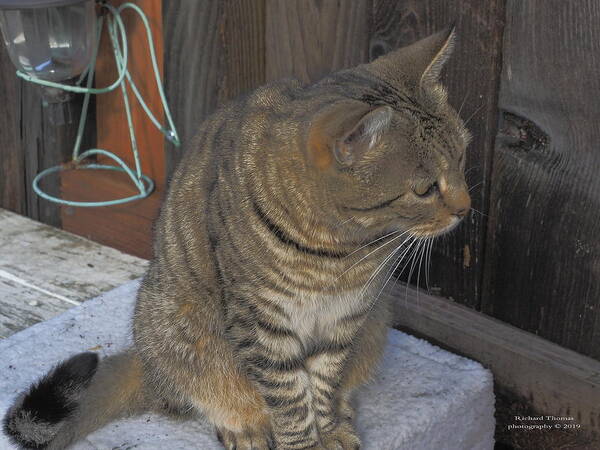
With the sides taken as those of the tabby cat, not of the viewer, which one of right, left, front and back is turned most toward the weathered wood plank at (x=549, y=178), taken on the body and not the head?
left

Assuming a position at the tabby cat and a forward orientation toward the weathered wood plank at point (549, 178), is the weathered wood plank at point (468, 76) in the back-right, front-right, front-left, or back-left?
front-left

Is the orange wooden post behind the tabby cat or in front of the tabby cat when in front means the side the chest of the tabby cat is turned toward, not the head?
behind

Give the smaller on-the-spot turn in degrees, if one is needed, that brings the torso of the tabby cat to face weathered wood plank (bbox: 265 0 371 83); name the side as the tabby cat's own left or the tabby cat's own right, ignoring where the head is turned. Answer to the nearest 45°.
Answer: approximately 135° to the tabby cat's own left

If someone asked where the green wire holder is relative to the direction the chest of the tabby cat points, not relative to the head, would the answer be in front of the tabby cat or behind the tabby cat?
behind

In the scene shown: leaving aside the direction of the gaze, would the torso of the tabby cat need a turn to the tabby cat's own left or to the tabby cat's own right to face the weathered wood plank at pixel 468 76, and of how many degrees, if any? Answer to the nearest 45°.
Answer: approximately 90° to the tabby cat's own left

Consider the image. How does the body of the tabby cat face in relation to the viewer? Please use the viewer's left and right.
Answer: facing the viewer and to the right of the viewer
